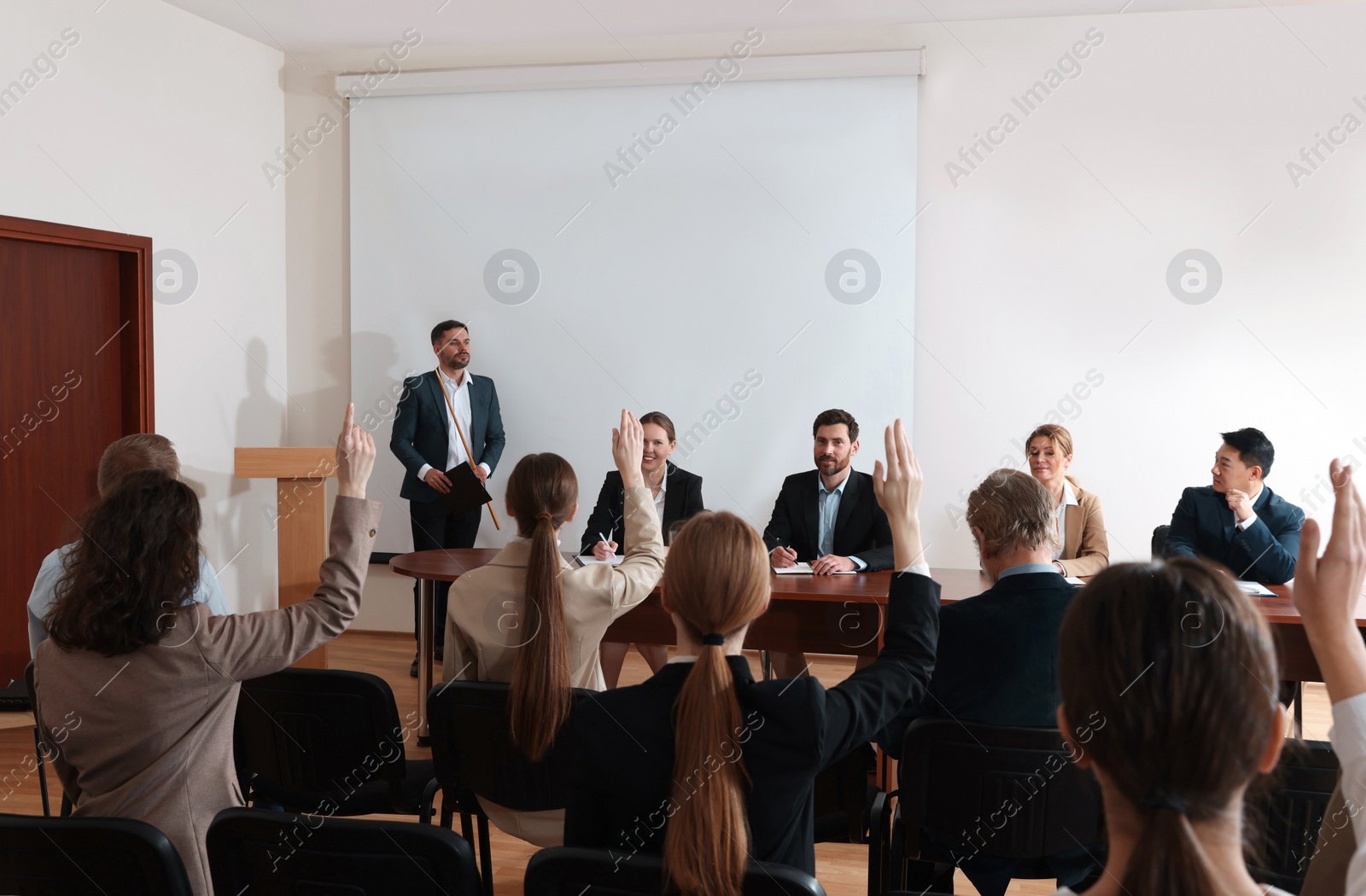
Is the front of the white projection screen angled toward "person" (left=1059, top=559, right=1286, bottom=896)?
yes

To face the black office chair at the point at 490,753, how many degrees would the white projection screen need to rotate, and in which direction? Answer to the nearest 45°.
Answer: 0° — it already faces it

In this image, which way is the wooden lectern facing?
toward the camera

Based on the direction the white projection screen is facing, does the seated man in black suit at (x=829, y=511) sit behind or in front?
in front

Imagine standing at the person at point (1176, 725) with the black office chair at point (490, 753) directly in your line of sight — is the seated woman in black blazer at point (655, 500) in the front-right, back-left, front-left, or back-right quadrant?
front-right

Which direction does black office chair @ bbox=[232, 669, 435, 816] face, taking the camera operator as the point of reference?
facing away from the viewer and to the right of the viewer

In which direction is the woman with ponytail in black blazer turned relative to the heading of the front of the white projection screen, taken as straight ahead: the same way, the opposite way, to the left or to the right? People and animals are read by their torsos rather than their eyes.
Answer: the opposite way

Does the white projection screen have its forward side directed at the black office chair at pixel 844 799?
yes

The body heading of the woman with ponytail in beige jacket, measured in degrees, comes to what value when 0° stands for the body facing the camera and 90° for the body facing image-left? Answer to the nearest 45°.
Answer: approximately 180°

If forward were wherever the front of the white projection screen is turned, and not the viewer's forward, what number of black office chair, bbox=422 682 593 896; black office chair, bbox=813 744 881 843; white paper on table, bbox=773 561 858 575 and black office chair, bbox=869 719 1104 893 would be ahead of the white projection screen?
4

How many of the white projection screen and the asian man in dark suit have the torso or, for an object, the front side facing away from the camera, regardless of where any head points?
0

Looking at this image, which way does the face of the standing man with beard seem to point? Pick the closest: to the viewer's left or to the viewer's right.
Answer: to the viewer's right

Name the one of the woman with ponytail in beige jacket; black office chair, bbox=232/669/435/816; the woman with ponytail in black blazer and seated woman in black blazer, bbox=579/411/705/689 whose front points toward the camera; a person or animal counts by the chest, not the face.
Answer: the seated woman in black blazer

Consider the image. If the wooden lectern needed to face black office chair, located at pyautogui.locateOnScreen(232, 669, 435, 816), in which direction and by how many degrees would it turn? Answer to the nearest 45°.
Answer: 0° — it already faces it

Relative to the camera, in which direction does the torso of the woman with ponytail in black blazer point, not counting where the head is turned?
away from the camera

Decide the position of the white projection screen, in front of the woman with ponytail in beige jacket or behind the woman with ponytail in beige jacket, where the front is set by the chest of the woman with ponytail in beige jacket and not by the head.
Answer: in front

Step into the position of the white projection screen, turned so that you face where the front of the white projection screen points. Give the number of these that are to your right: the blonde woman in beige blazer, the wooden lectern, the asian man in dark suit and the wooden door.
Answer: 2

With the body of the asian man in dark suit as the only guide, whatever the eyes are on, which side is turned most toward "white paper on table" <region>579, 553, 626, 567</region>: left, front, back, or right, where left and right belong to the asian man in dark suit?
right

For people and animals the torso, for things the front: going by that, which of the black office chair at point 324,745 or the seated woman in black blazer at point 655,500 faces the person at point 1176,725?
the seated woman in black blazer

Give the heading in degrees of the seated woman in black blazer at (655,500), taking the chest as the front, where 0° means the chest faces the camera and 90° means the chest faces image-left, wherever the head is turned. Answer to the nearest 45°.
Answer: approximately 0°
